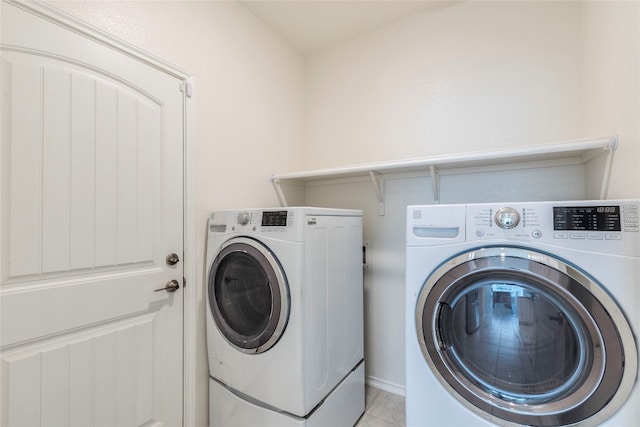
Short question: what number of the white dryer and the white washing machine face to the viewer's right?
0

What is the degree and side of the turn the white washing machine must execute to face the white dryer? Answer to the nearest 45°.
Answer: approximately 90° to its right

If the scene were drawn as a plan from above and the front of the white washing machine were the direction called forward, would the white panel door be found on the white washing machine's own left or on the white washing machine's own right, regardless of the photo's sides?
on the white washing machine's own right

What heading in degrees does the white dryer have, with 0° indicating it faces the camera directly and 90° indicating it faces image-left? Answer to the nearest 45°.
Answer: approximately 45°

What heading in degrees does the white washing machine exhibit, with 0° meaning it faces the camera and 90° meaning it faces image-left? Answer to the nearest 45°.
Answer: approximately 0°
